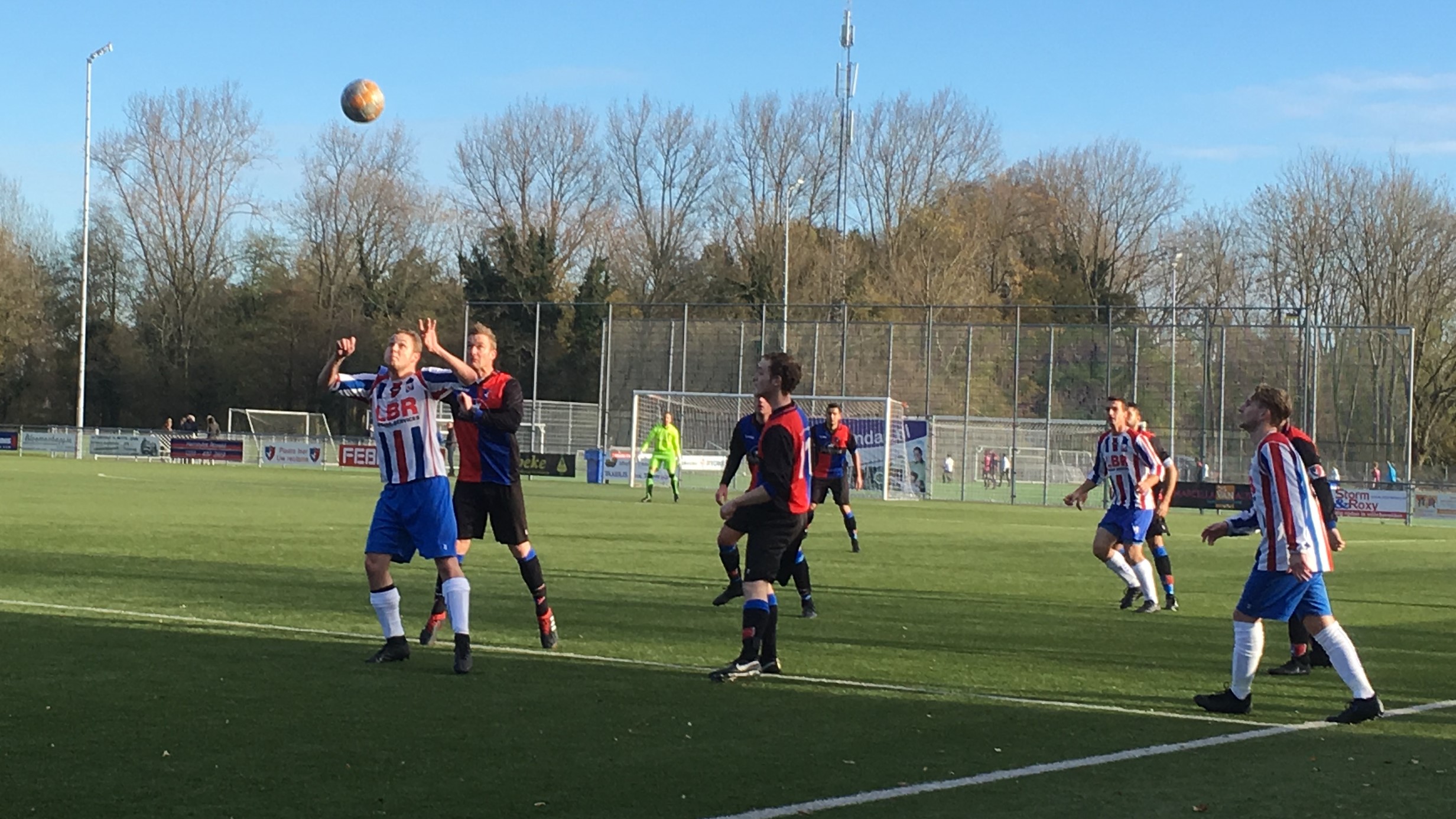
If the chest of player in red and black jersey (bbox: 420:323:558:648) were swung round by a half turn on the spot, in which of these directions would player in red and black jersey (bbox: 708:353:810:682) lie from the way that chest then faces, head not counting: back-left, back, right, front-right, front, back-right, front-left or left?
right

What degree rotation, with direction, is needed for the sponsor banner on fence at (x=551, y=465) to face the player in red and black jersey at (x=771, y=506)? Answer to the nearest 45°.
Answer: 0° — it already faces them

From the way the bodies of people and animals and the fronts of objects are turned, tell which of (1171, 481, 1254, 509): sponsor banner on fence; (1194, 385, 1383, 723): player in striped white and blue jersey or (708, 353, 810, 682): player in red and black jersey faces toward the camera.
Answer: the sponsor banner on fence

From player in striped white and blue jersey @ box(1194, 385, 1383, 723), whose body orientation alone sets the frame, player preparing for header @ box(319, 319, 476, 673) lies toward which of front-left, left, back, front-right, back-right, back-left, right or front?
front

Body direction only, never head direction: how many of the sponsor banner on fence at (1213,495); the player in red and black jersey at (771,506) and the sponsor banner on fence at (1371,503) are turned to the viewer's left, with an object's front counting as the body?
1

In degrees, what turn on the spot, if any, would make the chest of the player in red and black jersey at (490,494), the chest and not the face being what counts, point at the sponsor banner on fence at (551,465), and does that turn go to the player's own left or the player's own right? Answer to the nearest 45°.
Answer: approximately 135° to the player's own right

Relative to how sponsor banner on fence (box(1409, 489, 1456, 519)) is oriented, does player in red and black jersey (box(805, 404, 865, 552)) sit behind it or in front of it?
in front

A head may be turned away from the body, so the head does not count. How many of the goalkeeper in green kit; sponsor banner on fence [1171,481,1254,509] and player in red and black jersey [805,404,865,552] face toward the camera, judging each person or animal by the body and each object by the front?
3

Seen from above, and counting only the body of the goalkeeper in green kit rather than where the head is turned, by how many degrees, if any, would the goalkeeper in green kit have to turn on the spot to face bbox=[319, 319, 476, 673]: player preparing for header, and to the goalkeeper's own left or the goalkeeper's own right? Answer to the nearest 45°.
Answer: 0° — they already face them

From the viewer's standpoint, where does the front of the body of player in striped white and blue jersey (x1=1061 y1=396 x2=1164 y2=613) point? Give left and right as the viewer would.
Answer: facing the viewer and to the left of the viewer

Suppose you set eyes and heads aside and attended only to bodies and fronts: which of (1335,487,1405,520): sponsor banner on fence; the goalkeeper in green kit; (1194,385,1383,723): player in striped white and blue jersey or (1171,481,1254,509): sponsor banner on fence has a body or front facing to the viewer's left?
the player in striped white and blue jersey

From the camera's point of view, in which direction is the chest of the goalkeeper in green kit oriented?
toward the camera

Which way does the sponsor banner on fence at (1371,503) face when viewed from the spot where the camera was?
facing the viewer

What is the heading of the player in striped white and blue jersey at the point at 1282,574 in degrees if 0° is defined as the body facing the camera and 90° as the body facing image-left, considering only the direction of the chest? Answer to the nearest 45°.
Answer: approximately 90°

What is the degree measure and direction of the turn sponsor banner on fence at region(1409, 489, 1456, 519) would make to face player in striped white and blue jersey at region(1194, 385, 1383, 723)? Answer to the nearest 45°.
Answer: approximately 45° to its right
